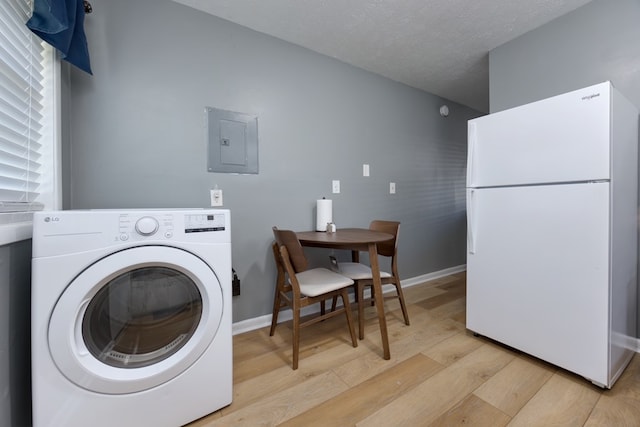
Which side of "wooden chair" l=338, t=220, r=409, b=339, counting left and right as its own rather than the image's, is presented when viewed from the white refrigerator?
left

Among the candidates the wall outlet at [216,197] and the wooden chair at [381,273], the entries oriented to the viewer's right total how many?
0

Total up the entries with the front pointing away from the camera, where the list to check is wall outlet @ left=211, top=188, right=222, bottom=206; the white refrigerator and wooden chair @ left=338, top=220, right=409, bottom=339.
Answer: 0

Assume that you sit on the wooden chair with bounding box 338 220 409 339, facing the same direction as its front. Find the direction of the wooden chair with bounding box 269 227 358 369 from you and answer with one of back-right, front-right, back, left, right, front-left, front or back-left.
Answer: front

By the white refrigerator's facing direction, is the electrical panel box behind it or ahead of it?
ahead

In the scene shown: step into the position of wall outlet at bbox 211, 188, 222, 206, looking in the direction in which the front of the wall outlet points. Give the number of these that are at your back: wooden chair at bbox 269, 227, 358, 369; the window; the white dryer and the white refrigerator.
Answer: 0

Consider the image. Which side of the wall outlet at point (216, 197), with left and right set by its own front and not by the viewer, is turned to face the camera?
front

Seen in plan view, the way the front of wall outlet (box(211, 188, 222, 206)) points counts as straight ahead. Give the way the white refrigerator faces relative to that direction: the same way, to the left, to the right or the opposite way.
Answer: to the right

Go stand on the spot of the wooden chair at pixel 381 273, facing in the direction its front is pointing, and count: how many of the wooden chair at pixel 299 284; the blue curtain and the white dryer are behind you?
0

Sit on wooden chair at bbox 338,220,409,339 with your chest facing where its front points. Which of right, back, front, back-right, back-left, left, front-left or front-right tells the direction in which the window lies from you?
front

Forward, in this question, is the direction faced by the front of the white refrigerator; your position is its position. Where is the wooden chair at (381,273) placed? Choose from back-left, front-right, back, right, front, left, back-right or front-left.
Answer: front-right

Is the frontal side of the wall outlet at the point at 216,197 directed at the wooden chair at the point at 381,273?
no

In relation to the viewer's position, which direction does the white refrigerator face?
facing the viewer and to the left of the viewer

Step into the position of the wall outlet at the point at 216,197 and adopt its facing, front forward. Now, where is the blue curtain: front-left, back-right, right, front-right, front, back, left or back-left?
front-right

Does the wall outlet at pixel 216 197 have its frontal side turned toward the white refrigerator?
no

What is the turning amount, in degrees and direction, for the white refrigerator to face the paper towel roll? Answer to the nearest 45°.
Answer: approximately 45° to its right

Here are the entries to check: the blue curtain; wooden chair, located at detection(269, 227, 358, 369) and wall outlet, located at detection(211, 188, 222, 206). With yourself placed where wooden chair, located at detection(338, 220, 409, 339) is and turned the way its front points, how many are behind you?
0
